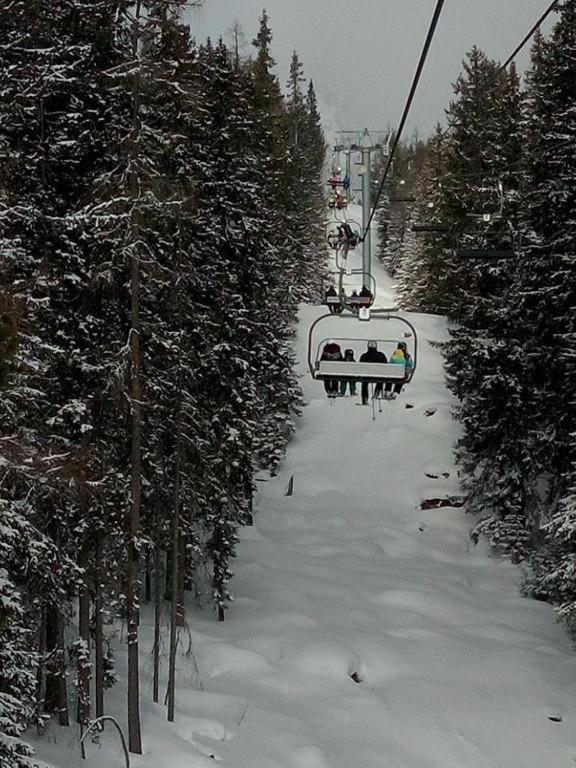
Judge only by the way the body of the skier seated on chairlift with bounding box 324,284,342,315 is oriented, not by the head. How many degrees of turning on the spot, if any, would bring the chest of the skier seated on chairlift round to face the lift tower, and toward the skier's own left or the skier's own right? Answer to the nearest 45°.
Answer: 0° — they already face it

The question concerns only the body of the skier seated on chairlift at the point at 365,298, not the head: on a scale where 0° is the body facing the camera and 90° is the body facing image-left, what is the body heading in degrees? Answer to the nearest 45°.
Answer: approximately 180°

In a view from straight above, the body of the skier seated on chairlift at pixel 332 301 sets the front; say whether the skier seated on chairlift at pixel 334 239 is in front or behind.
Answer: in front

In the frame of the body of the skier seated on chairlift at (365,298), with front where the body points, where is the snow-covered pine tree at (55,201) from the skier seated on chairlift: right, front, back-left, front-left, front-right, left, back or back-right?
back-left

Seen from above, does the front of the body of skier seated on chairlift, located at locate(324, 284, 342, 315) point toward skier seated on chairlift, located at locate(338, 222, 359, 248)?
yes

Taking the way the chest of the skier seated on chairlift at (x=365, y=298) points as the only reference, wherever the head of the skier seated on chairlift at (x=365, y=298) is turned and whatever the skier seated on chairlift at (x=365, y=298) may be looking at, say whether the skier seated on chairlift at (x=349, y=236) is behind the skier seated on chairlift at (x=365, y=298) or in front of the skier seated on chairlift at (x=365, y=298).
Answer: in front

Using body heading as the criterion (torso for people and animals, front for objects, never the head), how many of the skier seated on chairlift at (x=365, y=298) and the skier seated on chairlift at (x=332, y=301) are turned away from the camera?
2

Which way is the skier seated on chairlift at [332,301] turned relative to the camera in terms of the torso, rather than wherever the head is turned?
away from the camera

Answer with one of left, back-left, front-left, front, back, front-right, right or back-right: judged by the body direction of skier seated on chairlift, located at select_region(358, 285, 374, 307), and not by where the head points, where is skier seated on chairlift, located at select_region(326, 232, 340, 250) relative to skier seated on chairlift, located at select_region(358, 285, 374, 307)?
front

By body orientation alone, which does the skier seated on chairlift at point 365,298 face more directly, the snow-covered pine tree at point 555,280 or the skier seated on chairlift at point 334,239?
the skier seated on chairlift

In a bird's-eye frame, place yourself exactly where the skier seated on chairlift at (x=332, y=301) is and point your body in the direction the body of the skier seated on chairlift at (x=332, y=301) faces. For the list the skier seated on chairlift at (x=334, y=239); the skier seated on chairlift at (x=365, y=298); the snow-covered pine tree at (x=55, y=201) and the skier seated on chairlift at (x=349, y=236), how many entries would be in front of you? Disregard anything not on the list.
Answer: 2

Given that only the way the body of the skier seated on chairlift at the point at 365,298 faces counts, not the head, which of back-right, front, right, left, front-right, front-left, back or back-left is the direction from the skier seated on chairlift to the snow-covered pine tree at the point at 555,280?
back-right

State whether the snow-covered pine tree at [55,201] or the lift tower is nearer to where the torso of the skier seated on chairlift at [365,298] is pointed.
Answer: the lift tower
